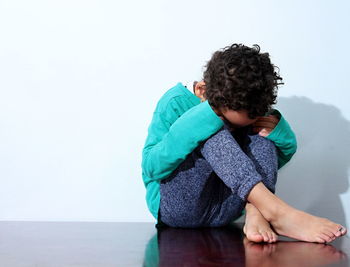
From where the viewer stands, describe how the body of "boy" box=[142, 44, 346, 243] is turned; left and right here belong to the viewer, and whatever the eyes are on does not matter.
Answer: facing the viewer and to the right of the viewer

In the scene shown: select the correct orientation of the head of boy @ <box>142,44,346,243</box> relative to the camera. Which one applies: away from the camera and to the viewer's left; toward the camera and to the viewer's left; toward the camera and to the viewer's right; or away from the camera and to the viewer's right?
toward the camera and to the viewer's right
